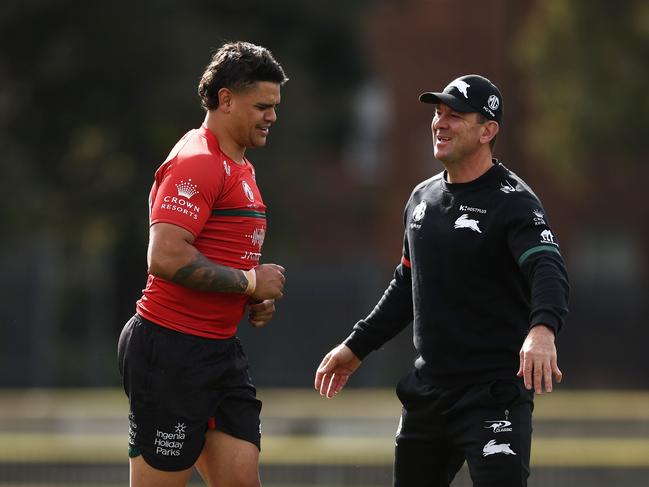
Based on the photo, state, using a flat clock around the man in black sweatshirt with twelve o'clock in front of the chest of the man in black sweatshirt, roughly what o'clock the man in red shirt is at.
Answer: The man in red shirt is roughly at 1 o'clock from the man in black sweatshirt.

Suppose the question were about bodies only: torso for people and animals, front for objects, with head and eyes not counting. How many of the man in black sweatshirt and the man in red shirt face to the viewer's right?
1

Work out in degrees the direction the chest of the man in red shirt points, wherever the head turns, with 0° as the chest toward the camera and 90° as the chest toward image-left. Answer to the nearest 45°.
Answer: approximately 270°

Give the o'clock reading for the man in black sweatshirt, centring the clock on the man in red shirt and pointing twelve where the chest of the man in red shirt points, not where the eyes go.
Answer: The man in black sweatshirt is roughly at 12 o'clock from the man in red shirt.

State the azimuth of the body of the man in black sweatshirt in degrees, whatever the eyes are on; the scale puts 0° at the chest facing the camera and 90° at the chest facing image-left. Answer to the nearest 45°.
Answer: approximately 45°
